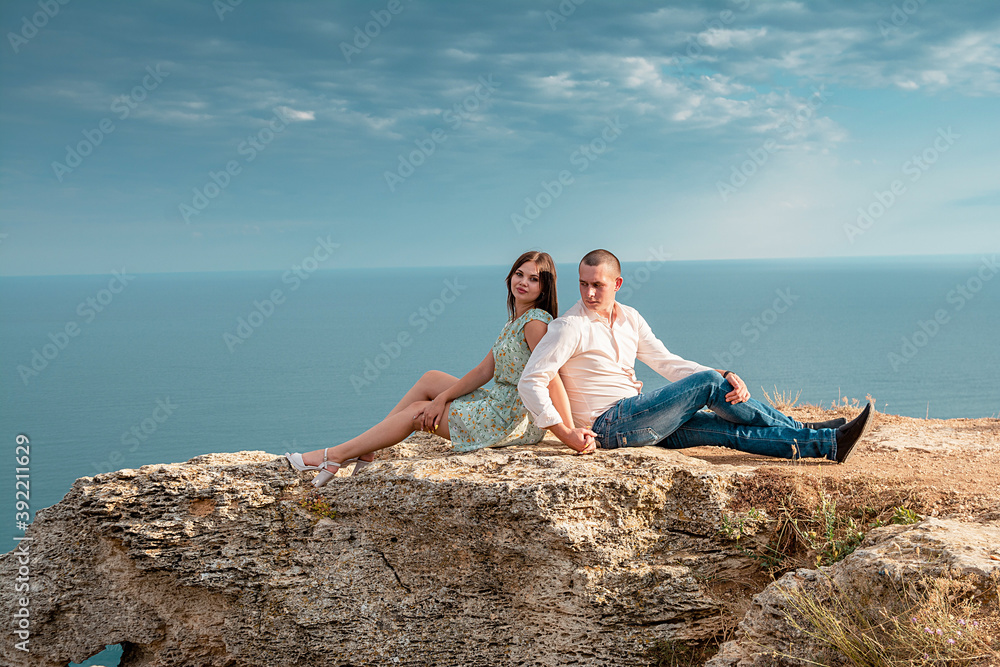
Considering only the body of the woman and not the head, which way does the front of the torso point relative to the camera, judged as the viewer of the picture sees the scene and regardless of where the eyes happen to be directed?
to the viewer's left

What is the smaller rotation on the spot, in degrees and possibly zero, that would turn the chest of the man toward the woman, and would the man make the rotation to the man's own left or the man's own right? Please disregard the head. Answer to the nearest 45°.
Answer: approximately 135° to the man's own right

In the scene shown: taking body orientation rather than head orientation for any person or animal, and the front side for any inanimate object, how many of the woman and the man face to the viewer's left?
1

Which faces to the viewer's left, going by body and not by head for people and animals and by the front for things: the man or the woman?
the woman

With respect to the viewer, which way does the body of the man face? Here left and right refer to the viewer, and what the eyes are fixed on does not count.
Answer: facing the viewer and to the right of the viewer

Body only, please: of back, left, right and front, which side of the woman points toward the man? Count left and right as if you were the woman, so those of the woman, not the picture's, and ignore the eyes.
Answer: back

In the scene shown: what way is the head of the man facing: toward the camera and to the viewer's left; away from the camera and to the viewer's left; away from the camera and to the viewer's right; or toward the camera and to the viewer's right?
toward the camera and to the viewer's left
